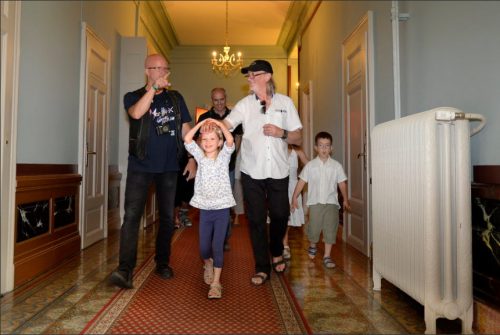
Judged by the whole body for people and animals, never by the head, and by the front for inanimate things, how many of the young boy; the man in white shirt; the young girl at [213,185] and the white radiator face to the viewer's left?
1

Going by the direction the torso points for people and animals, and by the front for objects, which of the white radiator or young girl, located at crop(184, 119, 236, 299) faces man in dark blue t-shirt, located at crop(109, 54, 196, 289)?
the white radiator

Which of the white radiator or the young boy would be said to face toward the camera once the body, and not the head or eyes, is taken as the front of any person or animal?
the young boy

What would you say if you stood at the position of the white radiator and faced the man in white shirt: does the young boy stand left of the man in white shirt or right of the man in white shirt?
right

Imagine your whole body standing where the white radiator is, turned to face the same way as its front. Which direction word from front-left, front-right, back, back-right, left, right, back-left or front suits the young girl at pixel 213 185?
front

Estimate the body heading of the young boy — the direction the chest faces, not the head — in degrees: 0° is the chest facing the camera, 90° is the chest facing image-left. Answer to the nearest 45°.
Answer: approximately 0°

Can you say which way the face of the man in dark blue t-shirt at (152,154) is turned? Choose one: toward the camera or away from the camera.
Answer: toward the camera

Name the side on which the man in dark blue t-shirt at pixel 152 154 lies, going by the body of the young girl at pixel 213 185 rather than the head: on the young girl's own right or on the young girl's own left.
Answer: on the young girl's own right

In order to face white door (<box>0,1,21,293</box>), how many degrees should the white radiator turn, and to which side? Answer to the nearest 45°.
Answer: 0° — it already faces it

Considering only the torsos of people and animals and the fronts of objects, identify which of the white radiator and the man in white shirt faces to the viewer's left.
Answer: the white radiator

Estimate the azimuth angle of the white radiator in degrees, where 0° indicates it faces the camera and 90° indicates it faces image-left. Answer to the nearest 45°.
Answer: approximately 90°

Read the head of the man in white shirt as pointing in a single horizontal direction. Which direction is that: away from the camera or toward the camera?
toward the camera

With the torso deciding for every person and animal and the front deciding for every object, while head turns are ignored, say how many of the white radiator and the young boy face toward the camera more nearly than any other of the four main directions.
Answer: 1

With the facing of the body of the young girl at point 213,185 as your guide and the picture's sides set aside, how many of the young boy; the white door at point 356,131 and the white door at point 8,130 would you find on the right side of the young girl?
1

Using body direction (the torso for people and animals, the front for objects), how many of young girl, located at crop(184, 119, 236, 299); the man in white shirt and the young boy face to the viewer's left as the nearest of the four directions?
0

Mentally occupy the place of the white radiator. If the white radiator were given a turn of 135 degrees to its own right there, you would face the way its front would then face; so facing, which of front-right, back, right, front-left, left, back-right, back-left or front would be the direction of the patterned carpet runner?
back-left

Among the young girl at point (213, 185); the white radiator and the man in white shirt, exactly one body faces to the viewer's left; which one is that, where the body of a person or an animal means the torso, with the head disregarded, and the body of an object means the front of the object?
the white radiator

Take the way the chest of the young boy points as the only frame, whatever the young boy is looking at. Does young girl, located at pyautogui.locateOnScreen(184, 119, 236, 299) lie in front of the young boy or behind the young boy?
in front

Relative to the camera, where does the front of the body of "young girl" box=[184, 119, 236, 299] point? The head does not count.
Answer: toward the camera

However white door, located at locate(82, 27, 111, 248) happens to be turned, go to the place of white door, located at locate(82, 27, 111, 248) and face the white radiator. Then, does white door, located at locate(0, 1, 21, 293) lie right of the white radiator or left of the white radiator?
right
